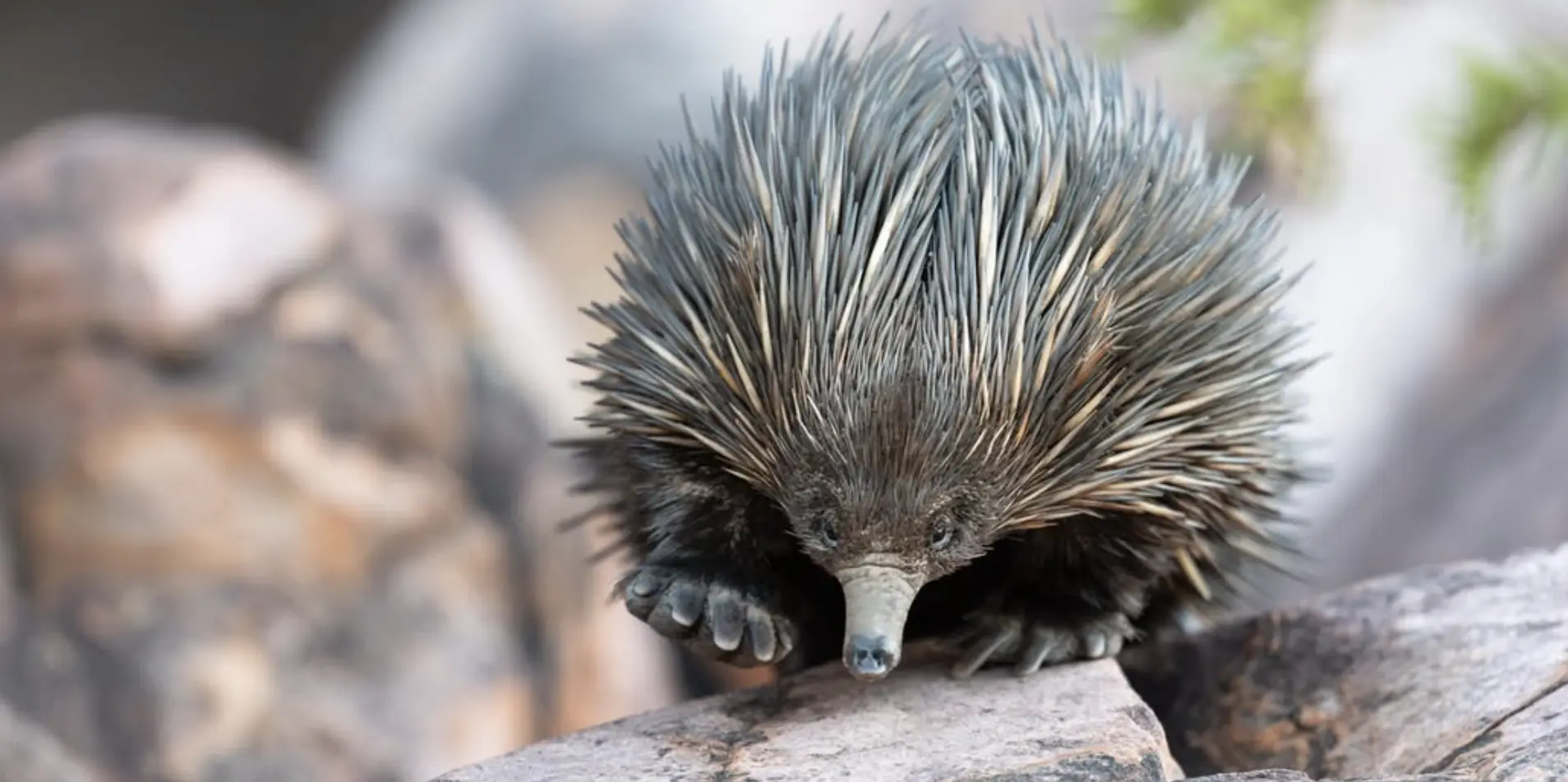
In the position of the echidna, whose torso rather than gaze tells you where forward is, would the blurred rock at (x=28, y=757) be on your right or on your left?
on your right

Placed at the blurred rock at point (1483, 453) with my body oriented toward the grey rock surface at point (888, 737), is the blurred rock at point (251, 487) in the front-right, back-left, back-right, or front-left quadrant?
front-right

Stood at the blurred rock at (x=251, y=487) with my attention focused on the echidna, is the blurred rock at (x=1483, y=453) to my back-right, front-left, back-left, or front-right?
front-left

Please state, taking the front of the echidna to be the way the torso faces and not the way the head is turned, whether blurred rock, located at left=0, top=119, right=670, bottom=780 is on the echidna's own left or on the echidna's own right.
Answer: on the echidna's own right

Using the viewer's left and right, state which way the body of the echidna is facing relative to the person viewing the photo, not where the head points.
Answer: facing the viewer
